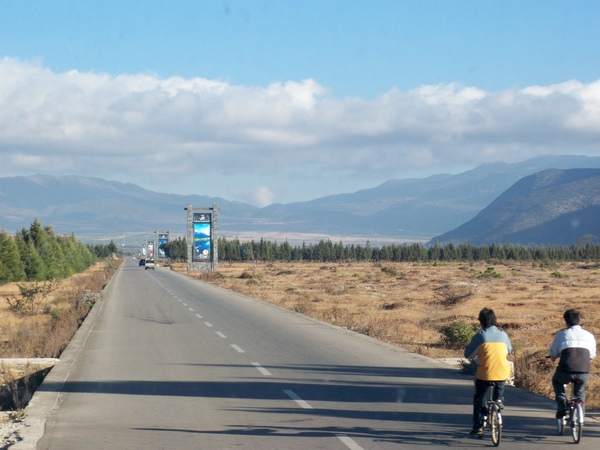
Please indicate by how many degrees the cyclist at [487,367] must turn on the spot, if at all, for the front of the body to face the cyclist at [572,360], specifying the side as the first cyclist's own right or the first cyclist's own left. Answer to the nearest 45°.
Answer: approximately 45° to the first cyclist's own right

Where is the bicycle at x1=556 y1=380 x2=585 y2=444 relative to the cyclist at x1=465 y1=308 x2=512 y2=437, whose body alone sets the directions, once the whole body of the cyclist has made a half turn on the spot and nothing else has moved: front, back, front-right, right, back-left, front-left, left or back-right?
left

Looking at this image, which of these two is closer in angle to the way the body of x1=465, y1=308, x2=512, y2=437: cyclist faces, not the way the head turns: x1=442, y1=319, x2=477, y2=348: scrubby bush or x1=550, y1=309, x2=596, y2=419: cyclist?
the scrubby bush

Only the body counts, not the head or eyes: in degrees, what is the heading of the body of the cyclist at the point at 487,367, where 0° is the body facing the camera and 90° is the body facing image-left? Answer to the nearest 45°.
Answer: approximately 180°

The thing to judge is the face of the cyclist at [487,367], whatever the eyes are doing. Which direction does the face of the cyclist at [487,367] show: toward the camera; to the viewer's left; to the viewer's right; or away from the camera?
away from the camera

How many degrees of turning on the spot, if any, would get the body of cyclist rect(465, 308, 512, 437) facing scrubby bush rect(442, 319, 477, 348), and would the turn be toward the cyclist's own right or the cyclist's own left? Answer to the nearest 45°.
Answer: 0° — they already face it
